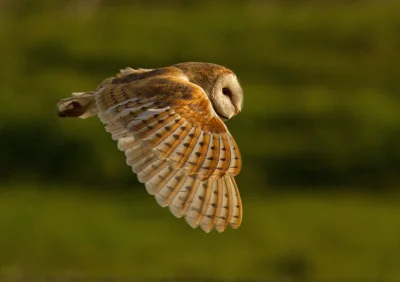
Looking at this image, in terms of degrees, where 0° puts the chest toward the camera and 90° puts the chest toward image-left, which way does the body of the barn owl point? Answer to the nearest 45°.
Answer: approximately 270°
